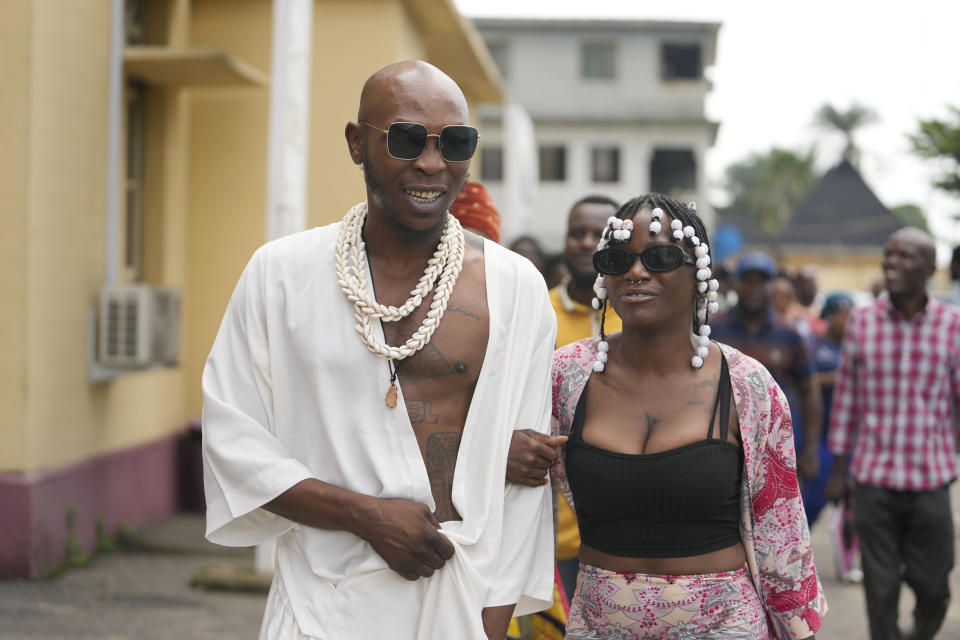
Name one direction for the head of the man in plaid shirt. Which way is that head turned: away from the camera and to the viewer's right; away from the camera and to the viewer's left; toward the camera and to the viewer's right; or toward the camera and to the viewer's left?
toward the camera and to the viewer's left

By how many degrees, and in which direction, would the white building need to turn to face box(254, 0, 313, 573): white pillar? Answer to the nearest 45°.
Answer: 0° — it already faces it

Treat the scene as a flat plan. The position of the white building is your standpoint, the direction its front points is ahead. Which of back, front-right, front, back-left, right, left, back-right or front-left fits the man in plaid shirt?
front

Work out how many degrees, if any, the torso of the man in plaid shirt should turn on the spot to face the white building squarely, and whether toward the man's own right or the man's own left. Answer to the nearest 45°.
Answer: approximately 180°

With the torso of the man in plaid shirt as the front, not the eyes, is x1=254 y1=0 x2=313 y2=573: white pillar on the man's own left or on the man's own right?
on the man's own right

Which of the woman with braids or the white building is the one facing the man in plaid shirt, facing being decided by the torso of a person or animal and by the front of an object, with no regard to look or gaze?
the white building

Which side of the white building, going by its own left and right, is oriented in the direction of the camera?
front

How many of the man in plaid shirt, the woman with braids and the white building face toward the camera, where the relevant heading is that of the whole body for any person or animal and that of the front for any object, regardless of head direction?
3

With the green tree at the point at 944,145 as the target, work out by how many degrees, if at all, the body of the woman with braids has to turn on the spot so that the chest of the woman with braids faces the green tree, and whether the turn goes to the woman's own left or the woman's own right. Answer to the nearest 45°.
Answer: approximately 180°

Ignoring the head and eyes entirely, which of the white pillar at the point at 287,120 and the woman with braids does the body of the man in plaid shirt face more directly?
the woman with braids

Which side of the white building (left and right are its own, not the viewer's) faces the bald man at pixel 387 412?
front

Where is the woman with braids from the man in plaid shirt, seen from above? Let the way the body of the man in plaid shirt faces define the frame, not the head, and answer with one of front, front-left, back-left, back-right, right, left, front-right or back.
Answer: front

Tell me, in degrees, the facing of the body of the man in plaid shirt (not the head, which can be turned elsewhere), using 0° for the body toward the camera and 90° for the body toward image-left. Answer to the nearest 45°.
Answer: approximately 0°

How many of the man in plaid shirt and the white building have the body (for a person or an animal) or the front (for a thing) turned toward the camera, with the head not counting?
2

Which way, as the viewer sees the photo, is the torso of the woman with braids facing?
toward the camera
